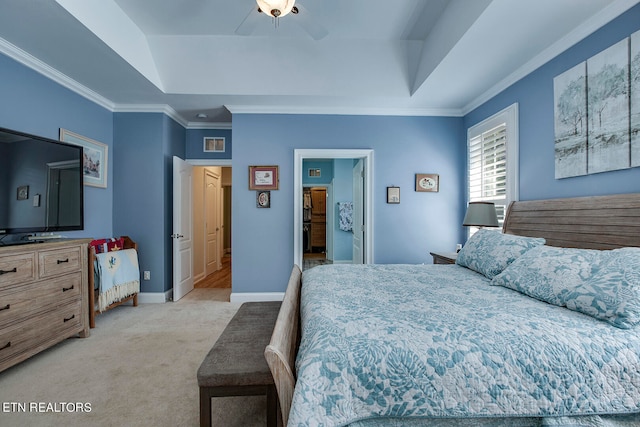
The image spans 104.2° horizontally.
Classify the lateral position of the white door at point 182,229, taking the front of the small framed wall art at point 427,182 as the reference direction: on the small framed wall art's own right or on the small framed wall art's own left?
on the small framed wall art's own right

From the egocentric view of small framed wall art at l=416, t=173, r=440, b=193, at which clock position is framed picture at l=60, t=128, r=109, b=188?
The framed picture is roughly at 2 o'clock from the small framed wall art.

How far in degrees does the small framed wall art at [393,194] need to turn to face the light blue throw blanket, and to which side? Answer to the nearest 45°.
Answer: approximately 45° to its right

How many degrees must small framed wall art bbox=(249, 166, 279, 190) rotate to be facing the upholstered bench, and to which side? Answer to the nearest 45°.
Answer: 0° — it already faces it

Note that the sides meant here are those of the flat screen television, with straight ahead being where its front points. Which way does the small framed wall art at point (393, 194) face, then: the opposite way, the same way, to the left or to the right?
to the right

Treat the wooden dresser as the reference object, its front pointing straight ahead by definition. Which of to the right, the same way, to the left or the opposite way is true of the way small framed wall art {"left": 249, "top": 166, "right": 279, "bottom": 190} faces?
to the right

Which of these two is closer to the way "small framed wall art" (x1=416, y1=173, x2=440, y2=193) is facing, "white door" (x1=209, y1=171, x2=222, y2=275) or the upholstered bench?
the upholstered bench

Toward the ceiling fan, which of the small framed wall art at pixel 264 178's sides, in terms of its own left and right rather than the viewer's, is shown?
front

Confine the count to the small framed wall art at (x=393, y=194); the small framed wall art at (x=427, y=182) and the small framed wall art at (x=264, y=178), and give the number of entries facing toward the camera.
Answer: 3

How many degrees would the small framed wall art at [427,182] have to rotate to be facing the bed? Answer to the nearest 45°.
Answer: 0° — it already faces it

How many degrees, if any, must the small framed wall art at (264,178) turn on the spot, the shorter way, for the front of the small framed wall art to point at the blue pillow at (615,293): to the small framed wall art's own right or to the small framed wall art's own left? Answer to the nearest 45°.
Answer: approximately 45° to the small framed wall art's own left

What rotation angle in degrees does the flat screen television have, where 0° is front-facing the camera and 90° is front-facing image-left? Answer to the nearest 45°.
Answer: approximately 315°
